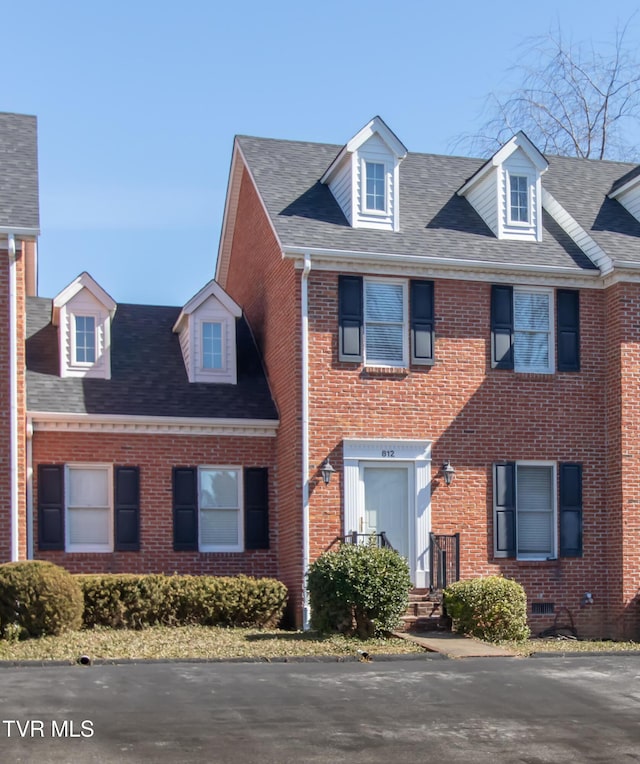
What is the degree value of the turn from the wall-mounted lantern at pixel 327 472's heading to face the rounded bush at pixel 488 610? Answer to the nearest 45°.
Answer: approximately 45° to its left

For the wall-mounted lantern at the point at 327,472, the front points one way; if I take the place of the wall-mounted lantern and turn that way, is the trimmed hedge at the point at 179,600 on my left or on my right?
on my right

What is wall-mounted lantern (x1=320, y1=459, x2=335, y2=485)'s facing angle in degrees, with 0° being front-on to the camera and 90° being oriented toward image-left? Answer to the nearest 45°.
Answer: approximately 0°

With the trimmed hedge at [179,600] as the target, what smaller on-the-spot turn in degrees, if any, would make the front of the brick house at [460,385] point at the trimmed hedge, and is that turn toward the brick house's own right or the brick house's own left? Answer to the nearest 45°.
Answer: approximately 45° to the brick house's own right

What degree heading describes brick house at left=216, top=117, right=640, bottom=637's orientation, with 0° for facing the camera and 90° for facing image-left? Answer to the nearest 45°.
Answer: approximately 0°
